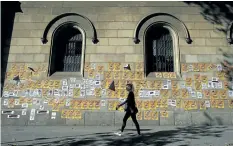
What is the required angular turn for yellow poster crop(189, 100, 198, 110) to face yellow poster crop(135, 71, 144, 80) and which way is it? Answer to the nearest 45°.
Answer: approximately 90° to its right

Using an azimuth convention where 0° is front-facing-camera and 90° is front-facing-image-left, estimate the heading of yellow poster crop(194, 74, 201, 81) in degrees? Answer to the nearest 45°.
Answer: approximately 0°
